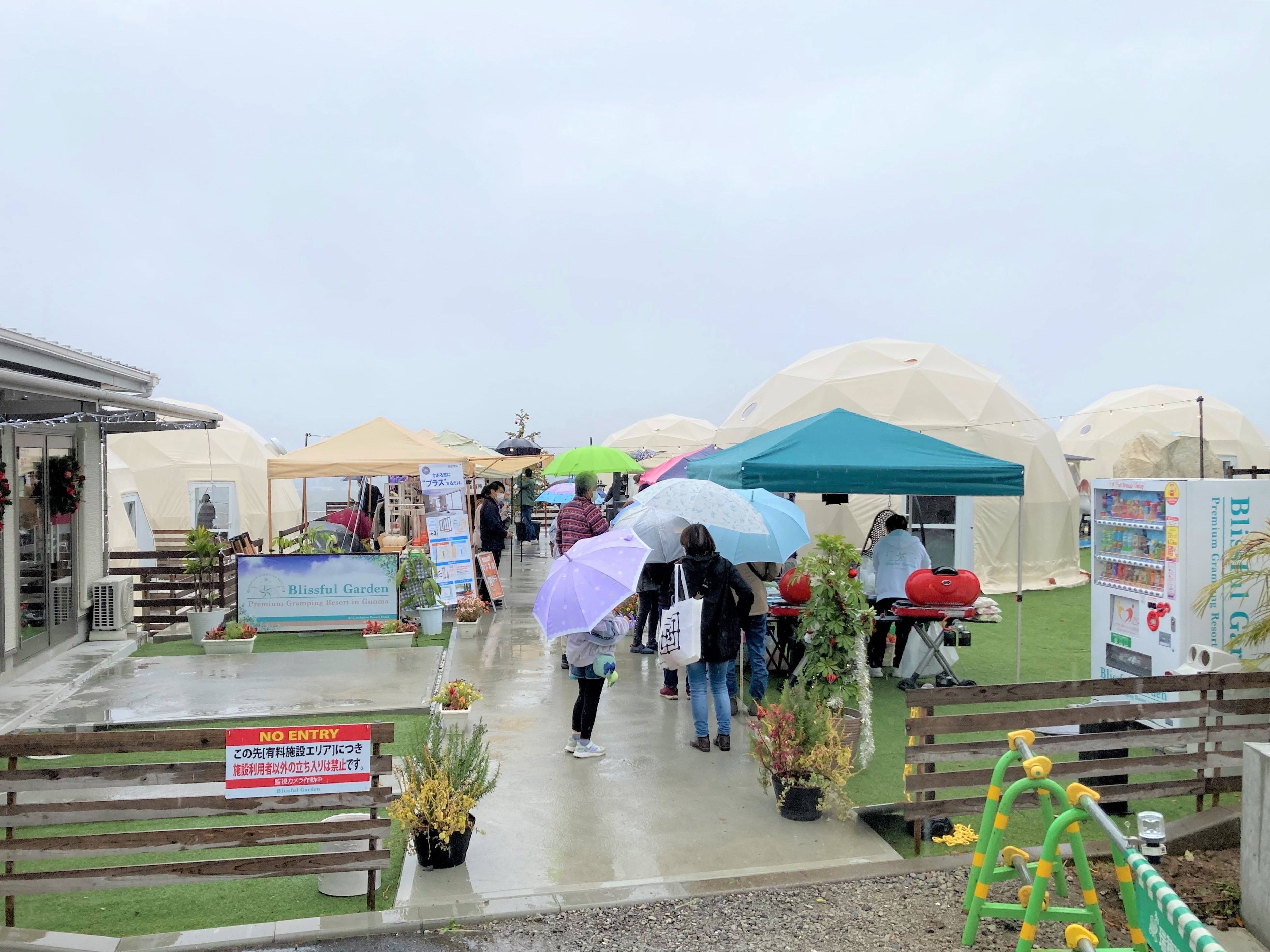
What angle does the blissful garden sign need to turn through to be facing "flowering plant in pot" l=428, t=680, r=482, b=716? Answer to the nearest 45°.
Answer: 0° — it already faces it

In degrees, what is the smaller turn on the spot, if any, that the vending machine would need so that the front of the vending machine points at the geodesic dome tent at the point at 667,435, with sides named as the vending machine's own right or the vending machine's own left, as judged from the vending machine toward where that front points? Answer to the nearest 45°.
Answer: approximately 90° to the vending machine's own right

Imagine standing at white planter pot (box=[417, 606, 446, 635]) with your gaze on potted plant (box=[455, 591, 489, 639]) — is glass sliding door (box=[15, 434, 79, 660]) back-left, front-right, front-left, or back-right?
back-right

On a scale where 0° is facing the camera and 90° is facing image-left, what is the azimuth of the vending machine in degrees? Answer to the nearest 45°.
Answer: approximately 45°

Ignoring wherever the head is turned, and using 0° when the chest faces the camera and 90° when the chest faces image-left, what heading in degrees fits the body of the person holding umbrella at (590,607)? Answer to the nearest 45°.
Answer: approximately 225°

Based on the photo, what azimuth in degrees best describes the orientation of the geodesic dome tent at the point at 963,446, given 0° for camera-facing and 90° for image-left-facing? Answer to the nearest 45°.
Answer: approximately 0°

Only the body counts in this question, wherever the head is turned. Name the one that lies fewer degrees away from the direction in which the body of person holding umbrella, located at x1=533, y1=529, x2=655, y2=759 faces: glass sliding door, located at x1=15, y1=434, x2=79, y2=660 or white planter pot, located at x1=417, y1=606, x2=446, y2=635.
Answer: the white planter pot

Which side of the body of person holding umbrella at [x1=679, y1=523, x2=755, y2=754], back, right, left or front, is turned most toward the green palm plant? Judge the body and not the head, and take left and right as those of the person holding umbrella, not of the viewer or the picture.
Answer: right
